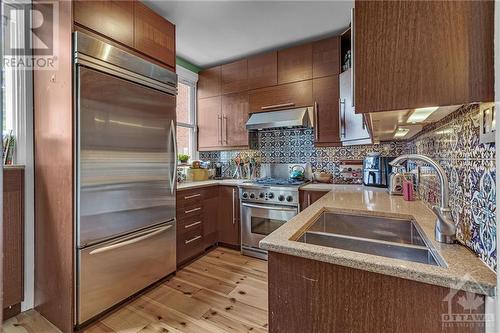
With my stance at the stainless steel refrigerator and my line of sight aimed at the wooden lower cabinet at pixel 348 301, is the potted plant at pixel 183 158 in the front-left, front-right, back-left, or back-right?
back-left

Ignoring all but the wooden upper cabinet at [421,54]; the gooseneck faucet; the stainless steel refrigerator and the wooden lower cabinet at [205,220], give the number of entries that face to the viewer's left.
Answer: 2

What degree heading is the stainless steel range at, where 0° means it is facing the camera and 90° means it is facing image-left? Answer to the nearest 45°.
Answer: approximately 45°

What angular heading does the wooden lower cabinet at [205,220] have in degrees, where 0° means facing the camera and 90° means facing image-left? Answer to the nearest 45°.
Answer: approximately 315°

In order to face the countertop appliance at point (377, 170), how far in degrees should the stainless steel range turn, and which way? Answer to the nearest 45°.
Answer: approximately 135° to its left

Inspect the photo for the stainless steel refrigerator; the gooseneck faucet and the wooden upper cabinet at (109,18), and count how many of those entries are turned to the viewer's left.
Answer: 1

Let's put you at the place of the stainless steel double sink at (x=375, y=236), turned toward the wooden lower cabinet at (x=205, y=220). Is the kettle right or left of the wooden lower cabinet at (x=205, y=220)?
right

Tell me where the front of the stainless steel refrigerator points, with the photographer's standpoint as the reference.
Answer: facing the viewer and to the right of the viewer

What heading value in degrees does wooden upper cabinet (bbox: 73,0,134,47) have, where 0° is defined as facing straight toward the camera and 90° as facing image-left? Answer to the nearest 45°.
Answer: approximately 315°

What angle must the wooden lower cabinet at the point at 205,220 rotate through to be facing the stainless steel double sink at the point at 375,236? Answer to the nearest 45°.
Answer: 0° — it already faces it

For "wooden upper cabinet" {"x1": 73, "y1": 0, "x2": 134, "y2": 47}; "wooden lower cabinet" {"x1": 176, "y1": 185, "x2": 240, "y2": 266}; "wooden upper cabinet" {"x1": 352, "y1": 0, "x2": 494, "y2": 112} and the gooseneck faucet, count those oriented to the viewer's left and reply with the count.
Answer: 2

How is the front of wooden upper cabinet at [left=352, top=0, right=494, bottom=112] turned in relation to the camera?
facing to the left of the viewer

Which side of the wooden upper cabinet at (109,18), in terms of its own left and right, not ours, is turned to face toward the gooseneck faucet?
front

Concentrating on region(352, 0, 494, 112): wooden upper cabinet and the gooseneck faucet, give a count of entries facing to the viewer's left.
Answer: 2

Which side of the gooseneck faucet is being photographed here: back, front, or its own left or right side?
left

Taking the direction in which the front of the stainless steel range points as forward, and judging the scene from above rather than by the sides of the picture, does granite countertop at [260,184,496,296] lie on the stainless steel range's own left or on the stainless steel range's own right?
on the stainless steel range's own left

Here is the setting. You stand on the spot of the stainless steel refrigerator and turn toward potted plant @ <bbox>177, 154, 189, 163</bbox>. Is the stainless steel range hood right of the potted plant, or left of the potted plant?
right
